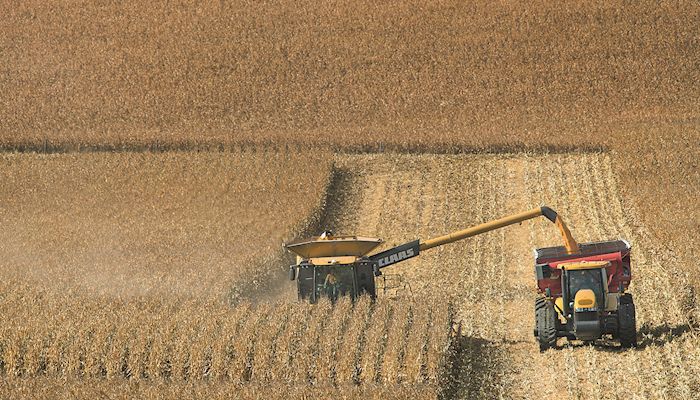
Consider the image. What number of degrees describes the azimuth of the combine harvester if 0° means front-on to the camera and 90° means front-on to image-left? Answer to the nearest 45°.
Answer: approximately 0°
